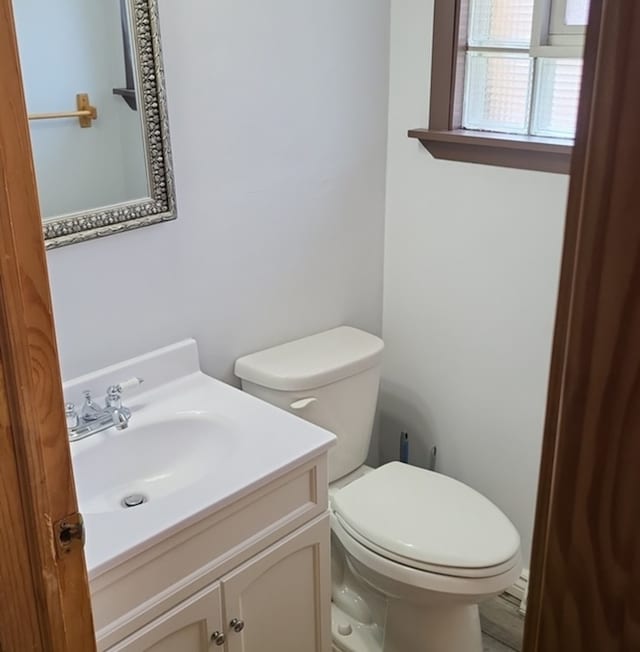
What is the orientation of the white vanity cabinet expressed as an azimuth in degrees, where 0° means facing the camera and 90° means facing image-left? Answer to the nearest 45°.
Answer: approximately 315°

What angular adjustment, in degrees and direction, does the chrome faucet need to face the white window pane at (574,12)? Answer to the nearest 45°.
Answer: approximately 45° to its left

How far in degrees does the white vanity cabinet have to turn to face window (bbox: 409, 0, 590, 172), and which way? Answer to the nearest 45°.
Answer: approximately 90° to its left

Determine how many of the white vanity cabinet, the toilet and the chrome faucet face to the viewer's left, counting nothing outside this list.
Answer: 0

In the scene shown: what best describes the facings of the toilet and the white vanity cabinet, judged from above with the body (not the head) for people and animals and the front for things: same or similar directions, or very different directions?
same or similar directions

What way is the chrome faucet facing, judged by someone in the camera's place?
facing the viewer and to the right of the viewer

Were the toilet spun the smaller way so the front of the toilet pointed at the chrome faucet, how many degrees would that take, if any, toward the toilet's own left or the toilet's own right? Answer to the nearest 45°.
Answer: approximately 135° to the toilet's own right
